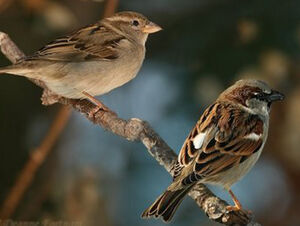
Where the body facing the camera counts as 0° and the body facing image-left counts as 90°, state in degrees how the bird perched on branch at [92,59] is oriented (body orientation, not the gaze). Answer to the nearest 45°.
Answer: approximately 270°

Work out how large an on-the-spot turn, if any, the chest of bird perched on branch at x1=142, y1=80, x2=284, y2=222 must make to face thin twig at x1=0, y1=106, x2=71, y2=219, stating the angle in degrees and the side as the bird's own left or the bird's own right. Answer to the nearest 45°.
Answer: approximately 135° to the bird's own left

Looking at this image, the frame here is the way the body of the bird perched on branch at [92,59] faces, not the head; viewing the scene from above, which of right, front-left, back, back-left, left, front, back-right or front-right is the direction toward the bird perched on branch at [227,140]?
front-right

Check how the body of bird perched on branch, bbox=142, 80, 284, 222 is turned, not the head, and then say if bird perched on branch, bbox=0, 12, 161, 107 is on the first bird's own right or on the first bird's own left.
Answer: on the first bird's own left

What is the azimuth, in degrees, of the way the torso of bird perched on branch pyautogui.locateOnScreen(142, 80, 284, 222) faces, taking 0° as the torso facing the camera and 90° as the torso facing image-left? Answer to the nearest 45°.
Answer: approximately 225°

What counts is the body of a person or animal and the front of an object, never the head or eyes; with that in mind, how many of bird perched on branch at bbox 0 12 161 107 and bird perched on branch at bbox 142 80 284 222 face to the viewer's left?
0
